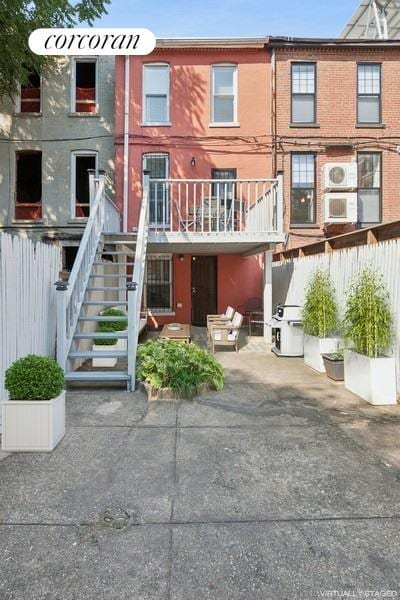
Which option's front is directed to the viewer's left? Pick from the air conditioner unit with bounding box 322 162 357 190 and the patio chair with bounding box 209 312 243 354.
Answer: the patio chair

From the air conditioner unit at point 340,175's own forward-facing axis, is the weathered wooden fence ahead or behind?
ahead

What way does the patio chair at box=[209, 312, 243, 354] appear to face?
to the viewer's left

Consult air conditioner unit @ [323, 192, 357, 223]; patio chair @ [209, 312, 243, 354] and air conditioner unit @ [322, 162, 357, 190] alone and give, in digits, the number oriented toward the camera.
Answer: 2

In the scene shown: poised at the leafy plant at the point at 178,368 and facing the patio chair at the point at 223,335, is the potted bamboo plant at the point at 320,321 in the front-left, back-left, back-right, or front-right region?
front-right

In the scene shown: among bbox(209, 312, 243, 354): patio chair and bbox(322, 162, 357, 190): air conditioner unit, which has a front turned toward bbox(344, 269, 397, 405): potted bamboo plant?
the air conditioner unit

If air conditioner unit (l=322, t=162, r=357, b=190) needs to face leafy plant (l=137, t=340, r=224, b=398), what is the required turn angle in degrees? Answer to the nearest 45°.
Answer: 0° — it already faces it

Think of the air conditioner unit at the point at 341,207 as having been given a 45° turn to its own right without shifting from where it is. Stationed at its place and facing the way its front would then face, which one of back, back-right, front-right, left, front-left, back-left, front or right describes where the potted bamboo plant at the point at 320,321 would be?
front-left

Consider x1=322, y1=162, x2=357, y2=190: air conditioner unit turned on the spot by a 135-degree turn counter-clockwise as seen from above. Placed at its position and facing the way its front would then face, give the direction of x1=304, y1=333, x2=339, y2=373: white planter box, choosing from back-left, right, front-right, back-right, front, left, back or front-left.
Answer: back-right

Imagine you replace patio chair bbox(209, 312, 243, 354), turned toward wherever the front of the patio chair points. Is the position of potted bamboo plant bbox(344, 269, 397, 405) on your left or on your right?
on your left

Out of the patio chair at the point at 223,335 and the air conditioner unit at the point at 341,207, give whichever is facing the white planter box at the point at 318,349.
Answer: the air conditioner unit

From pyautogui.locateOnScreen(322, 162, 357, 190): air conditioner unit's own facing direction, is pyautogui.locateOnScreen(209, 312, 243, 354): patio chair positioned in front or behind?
in front

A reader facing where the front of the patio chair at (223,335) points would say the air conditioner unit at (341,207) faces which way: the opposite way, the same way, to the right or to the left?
to the left

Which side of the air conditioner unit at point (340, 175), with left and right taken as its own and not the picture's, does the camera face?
front

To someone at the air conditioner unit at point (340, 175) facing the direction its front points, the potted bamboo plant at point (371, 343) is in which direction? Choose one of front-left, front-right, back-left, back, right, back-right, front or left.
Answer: front

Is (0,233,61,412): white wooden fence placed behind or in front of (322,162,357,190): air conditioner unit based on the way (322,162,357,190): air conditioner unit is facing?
in front
